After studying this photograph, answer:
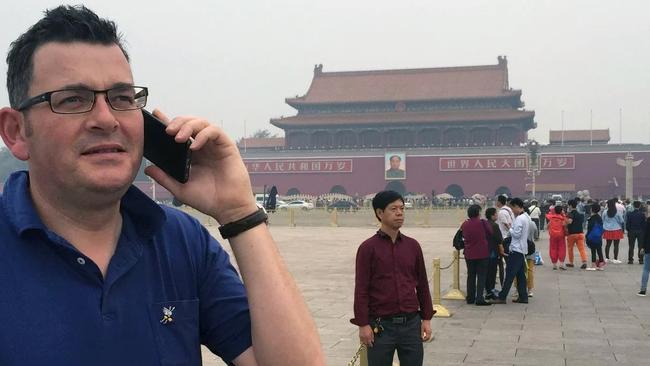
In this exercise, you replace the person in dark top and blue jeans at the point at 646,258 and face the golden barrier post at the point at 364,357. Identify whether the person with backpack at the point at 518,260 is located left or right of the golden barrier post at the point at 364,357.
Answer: right

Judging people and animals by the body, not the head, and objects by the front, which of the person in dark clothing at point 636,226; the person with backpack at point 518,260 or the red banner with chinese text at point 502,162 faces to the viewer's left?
the person with backpack at point 518,260

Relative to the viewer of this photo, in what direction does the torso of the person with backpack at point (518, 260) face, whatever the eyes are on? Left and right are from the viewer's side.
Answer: facing to the left of the viewer

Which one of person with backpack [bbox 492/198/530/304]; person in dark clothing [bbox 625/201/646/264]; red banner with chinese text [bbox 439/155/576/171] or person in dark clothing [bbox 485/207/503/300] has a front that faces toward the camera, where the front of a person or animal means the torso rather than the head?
the red banner with chinese text

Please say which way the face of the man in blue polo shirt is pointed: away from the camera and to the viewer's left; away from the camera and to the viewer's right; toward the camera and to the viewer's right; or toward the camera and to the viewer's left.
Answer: toward the camera and to the viewer's right
